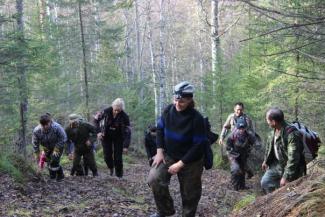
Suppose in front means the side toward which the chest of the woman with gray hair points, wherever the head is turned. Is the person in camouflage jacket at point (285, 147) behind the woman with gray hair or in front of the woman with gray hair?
in front

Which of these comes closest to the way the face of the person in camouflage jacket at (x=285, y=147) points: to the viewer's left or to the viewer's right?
to the viewer's left

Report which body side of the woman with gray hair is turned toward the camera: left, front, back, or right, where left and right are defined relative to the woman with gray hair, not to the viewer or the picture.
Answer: front

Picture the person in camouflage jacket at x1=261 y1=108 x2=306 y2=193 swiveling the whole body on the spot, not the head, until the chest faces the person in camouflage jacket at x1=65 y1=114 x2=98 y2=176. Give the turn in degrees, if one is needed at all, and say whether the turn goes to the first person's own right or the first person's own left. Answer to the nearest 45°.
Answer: approximately 90° to the first person's own right

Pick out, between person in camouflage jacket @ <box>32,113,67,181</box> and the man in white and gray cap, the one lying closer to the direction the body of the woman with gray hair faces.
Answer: the man in white and gray cap

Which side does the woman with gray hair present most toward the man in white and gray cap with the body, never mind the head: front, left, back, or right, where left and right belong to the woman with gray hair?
front

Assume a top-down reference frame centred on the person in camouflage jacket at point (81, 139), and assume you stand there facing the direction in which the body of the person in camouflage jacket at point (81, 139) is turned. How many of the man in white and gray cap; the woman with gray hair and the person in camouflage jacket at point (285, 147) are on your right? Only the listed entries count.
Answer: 0

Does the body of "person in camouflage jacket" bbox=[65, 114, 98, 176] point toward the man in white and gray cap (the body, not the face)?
no

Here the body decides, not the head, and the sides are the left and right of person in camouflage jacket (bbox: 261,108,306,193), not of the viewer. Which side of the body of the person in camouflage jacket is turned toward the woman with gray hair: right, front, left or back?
right

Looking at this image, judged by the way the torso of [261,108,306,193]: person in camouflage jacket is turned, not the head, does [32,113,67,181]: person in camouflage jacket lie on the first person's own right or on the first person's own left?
on the first person's own right

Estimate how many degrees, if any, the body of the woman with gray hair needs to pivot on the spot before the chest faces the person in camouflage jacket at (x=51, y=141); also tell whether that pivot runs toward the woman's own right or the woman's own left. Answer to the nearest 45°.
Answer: approximately 90° to the woman's own right

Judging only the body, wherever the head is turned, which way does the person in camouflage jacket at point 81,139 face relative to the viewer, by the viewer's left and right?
facing the viewer and to the left of the viewer

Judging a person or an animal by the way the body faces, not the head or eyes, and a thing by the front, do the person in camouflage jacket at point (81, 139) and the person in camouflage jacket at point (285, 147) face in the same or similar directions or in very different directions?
same or similar directions
